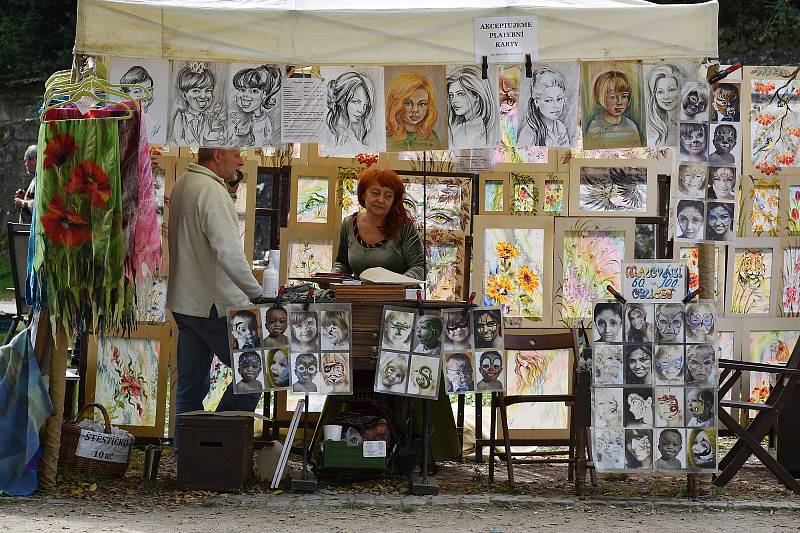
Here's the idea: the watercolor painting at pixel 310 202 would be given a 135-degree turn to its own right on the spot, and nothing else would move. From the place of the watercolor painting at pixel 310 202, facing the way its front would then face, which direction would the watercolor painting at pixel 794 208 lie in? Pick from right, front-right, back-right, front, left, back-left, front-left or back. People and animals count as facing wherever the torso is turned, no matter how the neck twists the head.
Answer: back-right

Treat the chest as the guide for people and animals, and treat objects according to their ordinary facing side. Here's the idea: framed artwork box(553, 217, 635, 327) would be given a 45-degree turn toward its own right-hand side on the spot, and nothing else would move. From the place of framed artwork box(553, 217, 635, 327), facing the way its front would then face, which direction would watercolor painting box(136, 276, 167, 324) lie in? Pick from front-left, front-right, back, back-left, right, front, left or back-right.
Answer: front-right

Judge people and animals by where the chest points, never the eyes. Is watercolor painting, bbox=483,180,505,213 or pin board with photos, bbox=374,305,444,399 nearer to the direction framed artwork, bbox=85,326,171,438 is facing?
the pin board with photos

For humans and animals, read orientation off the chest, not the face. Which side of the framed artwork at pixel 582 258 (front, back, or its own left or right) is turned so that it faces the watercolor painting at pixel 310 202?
right

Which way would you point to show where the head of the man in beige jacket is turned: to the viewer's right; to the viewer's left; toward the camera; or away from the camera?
to the viewer's right

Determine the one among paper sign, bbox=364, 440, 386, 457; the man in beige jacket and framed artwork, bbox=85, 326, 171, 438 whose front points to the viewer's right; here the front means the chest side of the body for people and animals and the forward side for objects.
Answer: the man in beige jacket

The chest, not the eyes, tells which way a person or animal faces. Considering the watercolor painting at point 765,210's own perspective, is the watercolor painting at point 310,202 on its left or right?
on its right

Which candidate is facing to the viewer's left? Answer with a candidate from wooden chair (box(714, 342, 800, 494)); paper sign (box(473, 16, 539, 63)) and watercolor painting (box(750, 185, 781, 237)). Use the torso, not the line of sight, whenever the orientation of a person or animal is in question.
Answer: the wooden chair

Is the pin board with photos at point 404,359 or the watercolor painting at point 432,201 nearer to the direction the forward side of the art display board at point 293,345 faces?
the pin board with photos

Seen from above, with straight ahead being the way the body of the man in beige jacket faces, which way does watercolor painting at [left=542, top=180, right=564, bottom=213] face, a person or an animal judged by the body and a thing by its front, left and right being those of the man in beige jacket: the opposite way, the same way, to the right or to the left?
to the right

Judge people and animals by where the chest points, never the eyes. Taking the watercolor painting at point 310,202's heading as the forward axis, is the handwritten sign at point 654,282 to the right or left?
on its left
